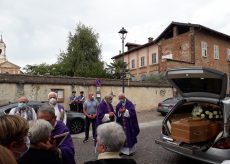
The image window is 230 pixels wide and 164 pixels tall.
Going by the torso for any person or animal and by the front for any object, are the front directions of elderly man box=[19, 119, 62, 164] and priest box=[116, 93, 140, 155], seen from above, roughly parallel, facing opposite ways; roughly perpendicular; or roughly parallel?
roughly parallel, facing opposite ways

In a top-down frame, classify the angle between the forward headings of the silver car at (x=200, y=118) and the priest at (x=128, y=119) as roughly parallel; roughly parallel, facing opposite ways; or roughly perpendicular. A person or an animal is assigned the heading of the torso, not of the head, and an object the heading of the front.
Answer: roughly parallel, facing opposite ways

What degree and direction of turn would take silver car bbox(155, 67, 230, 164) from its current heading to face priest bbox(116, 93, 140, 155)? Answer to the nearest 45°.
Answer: approximately 90° to its left

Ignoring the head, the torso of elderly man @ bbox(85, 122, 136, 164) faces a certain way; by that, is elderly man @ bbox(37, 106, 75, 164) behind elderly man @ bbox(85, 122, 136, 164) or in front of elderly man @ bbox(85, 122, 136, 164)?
in front

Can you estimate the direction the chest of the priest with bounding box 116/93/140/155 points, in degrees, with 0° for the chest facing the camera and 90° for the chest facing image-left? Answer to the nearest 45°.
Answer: approximately 45°

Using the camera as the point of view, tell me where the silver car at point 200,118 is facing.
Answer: facing away from the viewer and to the right of the viewer

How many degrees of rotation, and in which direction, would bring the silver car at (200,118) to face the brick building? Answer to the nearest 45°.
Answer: approximately 45° to its left

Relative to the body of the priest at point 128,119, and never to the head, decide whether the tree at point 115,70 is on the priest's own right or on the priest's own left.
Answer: on the priest's own right
